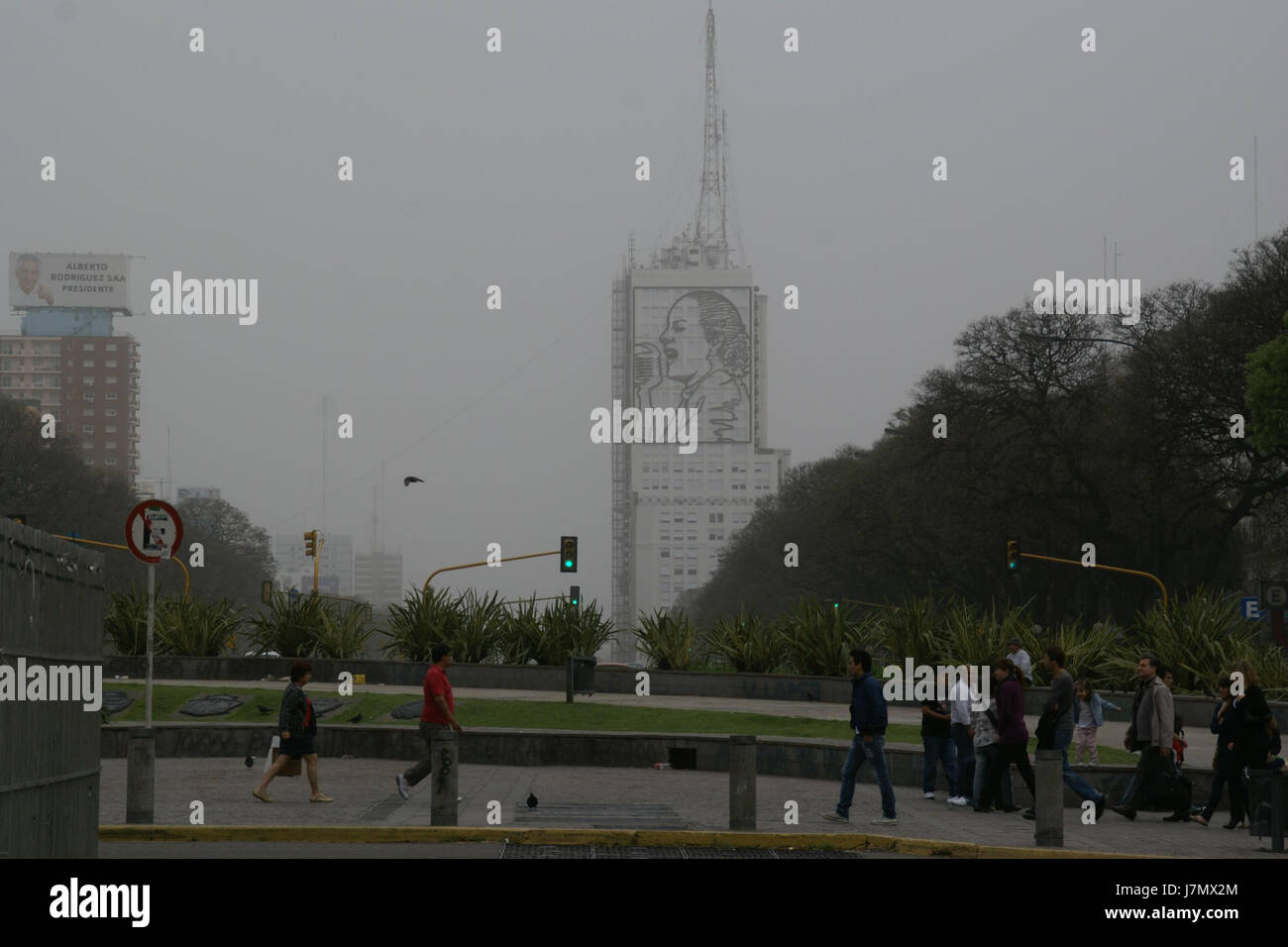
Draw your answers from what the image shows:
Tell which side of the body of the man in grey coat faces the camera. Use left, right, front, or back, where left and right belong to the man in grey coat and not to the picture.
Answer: left

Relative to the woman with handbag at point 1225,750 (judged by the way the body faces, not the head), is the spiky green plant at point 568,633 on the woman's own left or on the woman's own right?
on the woman's own right

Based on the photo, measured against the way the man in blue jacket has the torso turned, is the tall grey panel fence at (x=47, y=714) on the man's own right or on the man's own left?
on the man's own left

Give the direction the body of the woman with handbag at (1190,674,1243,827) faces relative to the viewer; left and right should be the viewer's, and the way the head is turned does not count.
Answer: facing to the left of the viewer

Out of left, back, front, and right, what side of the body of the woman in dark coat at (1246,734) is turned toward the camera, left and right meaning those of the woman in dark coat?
left

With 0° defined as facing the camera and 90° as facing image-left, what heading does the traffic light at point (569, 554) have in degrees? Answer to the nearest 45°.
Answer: approximately 0°

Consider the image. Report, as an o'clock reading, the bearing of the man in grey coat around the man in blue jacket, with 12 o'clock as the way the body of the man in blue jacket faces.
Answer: The man in grey coat is roughly at 5 o'clock from the man in blue jacket.

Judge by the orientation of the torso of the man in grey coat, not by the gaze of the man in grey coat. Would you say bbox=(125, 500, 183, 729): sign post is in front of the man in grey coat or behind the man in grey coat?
in front
